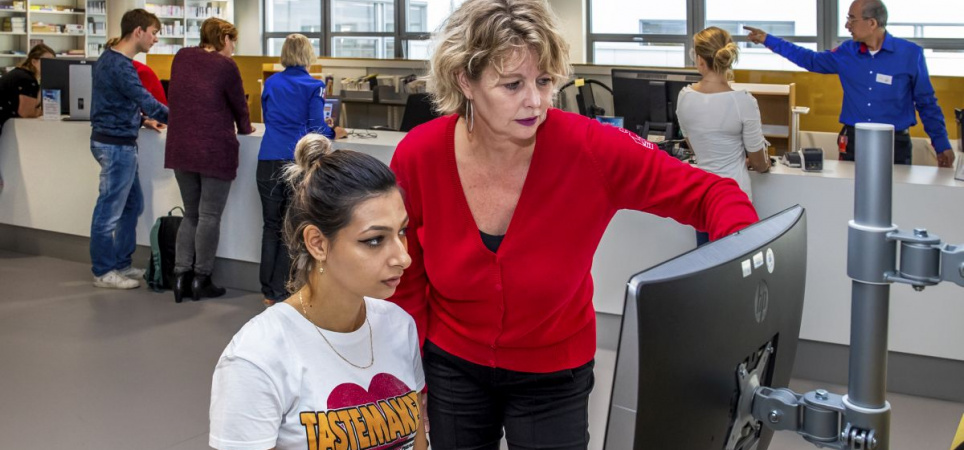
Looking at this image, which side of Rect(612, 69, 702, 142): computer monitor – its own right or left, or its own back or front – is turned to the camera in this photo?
back

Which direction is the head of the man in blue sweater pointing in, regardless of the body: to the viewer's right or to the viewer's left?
to the viewer's right

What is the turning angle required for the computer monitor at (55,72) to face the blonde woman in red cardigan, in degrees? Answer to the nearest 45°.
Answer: approximately 180°

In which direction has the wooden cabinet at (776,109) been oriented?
toward the camera

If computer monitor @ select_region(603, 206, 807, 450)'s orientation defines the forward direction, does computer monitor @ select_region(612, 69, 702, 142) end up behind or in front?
in front

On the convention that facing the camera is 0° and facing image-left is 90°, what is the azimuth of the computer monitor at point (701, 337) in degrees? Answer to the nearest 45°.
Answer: approximately 135°

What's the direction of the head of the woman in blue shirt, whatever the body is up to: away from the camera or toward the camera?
away from the camera

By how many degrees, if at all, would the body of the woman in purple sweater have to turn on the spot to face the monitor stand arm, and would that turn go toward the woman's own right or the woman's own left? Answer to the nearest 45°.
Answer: approximately 135° to the woman's own right

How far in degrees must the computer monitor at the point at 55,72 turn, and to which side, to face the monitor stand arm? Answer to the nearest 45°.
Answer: approximately 180°

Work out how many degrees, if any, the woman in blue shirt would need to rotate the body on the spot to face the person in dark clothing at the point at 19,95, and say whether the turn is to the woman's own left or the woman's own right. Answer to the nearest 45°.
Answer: approximately 90° to the woman's own left

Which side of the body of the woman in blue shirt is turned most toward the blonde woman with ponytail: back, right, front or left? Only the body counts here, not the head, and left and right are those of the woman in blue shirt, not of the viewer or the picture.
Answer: right

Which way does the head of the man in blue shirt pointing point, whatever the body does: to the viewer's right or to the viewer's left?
to the viewer's left

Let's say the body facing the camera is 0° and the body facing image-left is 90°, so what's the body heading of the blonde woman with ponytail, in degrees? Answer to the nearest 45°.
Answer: approximately 180°

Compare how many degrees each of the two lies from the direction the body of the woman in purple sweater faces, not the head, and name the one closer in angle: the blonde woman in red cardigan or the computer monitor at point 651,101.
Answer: the computer monitor

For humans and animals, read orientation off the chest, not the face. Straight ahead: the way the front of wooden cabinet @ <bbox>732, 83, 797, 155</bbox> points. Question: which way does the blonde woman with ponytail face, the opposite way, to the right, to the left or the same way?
the opposite way
